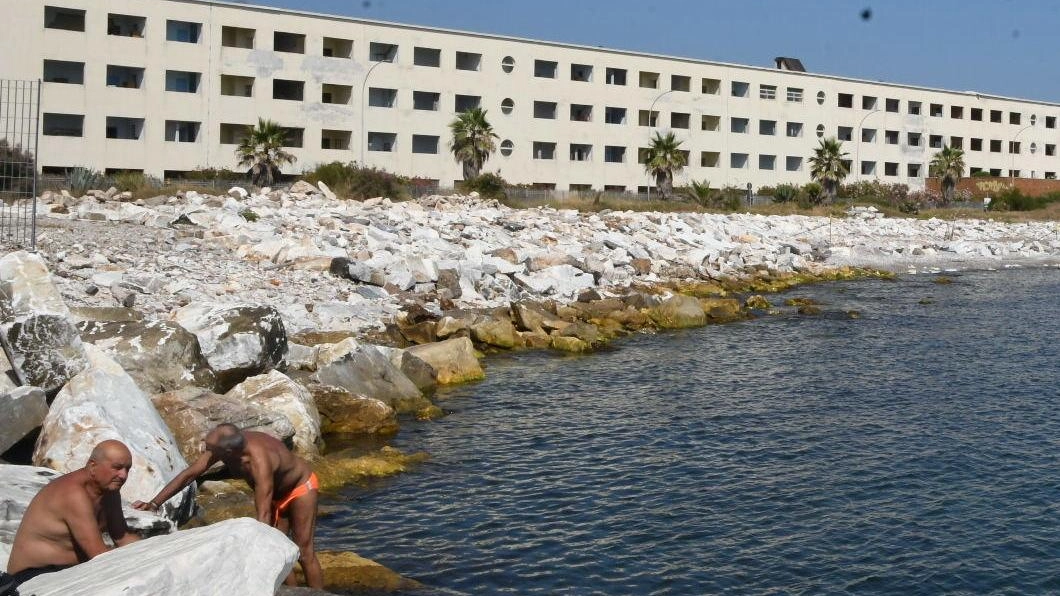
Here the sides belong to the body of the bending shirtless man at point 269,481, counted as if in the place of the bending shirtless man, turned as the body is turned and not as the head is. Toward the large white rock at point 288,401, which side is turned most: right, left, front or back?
right

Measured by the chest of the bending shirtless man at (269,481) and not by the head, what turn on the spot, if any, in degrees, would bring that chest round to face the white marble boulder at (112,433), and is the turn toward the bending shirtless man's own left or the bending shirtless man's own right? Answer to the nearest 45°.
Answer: approximately 45° to the bending shirtless man's own right

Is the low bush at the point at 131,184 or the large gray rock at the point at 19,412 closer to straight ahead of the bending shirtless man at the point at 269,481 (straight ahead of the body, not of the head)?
the large gray rock

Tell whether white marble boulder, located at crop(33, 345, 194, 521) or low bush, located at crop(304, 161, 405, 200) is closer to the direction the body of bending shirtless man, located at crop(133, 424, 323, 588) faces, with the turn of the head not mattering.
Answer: the white marble boulder

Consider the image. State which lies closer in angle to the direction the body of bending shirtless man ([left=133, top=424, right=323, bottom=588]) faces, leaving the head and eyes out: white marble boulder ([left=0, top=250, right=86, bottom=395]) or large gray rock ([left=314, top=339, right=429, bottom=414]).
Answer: the white marble boulder

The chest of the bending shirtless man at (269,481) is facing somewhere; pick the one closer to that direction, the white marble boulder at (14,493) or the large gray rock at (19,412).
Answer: the white marble boulder

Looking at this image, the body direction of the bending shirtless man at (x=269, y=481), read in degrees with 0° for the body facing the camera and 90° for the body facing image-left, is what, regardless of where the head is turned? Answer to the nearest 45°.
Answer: approximately 90°

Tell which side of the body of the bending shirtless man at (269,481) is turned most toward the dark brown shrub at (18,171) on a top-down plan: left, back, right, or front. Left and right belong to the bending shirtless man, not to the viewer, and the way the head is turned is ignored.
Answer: right

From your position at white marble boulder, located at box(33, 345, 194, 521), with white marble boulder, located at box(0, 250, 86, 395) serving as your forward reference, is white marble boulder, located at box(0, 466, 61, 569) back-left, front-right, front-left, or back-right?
back-left

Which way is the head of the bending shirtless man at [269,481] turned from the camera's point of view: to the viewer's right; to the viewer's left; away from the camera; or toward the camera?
to the viewer's left
